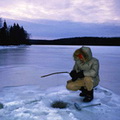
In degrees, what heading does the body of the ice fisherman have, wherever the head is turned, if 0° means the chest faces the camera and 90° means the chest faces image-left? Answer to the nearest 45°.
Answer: approximately 45°
